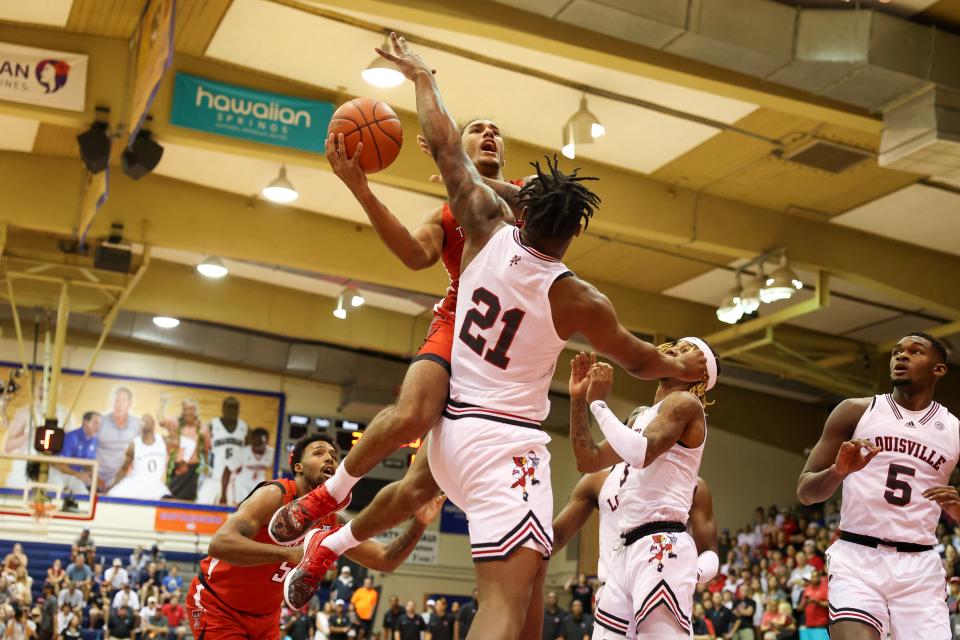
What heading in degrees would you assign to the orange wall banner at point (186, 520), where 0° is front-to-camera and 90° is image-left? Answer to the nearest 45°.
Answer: approximately 0°

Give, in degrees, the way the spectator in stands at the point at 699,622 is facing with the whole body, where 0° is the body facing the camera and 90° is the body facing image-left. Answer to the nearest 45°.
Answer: approximately 45°

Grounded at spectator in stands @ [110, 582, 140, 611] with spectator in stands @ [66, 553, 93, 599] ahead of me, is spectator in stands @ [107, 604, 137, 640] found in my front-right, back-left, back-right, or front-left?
back-left

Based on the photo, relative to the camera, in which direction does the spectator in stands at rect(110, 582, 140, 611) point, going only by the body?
toward the camera

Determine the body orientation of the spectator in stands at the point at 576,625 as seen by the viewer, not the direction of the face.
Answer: toward the camera

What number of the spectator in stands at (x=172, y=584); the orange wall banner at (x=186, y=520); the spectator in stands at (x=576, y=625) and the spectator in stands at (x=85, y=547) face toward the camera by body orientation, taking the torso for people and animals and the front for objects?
4

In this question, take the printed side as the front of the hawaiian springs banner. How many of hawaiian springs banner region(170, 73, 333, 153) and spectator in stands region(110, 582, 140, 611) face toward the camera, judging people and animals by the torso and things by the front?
2

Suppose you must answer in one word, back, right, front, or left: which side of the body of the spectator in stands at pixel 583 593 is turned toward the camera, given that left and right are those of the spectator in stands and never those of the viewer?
front
